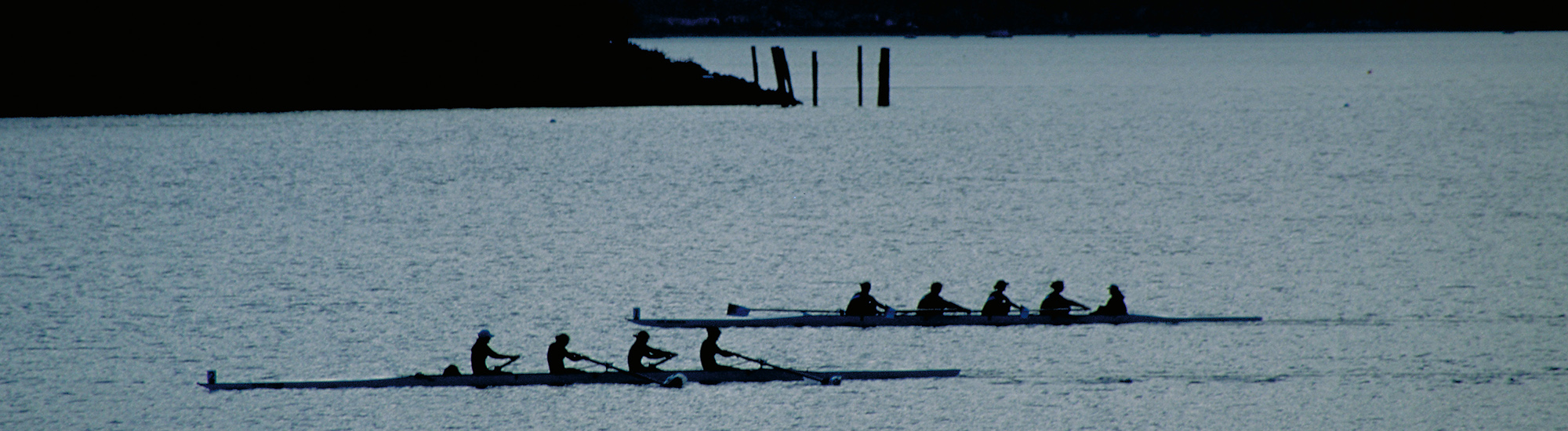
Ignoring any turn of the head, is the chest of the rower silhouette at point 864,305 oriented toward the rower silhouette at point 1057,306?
yes

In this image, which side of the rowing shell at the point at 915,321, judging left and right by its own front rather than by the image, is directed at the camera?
left

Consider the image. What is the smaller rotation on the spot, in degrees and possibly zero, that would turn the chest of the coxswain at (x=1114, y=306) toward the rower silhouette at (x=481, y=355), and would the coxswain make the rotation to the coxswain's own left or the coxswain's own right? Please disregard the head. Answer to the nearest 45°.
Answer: approximately 45° to the coxswain's own left

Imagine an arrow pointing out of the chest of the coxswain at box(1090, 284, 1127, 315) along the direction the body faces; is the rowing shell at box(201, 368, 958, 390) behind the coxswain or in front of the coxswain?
in front

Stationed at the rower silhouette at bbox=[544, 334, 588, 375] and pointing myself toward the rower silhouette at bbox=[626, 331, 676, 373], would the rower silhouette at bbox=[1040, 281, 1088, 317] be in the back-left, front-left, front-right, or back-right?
front-left

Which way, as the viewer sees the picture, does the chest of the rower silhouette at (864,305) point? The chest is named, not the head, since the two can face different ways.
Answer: to the viewer's right

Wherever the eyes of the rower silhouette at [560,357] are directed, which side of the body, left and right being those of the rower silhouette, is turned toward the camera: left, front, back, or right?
right

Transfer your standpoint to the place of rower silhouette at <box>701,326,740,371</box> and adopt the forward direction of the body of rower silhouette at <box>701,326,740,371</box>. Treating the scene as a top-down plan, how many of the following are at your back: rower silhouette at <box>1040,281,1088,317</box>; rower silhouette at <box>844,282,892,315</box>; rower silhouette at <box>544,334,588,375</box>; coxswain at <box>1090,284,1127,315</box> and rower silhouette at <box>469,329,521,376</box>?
2

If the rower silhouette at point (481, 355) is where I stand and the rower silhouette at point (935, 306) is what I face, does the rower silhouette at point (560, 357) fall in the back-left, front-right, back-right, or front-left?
front-right

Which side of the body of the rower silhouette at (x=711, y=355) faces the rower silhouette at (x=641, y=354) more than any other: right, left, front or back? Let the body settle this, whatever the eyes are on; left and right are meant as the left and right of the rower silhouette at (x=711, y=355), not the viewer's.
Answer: back

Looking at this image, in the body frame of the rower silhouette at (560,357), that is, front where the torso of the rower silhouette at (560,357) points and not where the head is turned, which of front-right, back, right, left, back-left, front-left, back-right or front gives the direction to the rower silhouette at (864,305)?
front-left

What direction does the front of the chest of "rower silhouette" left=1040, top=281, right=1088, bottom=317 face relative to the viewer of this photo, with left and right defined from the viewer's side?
facing to the right of the viewer

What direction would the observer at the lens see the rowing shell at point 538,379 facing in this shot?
facing to the left of the viewer

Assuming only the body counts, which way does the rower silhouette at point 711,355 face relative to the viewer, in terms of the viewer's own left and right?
facing to the right of the viewer

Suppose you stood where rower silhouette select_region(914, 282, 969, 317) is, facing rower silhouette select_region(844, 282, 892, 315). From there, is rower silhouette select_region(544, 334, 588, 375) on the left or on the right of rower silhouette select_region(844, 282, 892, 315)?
left

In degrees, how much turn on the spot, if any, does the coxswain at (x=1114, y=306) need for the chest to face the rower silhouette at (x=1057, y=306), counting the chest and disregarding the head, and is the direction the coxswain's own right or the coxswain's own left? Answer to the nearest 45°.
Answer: approximately 45° to the coxswain's own left

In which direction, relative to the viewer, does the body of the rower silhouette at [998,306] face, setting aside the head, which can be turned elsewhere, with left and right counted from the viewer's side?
facing to the right of the viewer

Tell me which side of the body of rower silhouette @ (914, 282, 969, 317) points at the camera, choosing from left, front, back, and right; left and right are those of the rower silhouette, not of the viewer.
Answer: right

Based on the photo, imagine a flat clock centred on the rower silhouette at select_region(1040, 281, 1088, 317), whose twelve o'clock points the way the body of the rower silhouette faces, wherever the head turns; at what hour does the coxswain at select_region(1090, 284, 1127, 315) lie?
The coxswain is roughly at 11 o'clock from the rower silhouette.

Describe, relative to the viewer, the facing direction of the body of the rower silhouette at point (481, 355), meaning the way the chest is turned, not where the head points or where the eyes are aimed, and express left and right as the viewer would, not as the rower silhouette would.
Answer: facing to the right of the viewer
